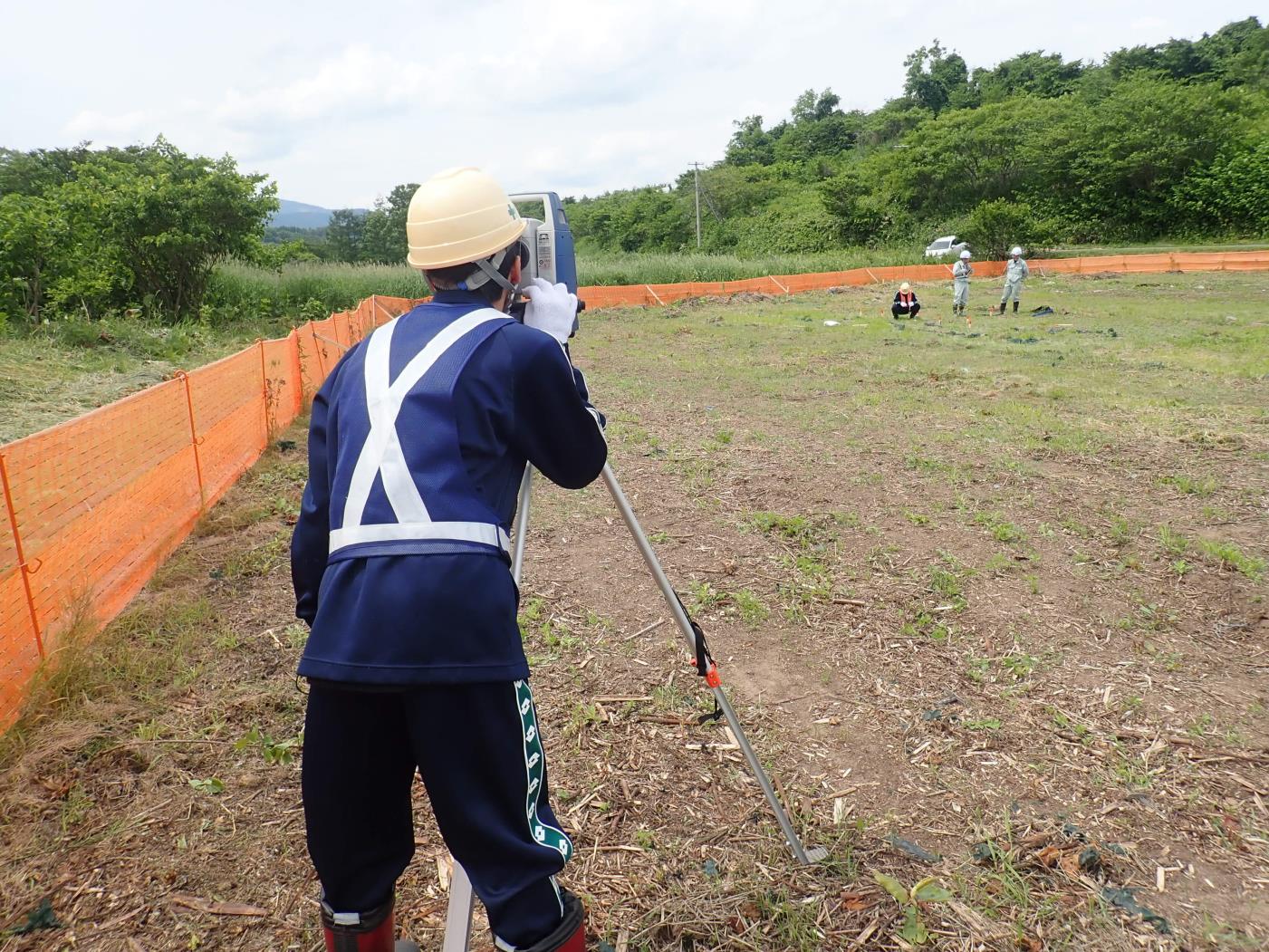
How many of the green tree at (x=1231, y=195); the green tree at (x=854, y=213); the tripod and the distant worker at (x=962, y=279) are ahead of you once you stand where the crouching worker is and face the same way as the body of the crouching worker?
1

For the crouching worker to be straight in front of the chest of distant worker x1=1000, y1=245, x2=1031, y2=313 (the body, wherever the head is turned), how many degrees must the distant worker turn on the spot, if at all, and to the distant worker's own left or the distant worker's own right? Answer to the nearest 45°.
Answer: approximately 45° to the distant worker's own right

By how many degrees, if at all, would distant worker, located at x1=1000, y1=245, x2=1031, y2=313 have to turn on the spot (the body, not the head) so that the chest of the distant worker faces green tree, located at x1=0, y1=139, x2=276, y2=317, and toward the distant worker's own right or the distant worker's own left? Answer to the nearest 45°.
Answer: approximately 45° to the distant worker's own right

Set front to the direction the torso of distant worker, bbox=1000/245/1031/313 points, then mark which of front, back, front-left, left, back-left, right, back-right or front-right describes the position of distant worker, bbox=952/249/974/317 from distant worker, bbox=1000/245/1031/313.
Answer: right

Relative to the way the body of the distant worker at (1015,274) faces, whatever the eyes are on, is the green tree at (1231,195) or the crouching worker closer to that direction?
the crouching worker

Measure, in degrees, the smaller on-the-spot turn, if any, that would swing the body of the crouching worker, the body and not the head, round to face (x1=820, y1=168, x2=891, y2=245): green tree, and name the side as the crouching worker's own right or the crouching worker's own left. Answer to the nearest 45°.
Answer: approximately 180°

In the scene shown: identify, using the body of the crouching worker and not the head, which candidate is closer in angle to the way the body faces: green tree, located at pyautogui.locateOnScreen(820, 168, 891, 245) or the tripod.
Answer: the tripod

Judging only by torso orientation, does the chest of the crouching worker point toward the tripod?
yes

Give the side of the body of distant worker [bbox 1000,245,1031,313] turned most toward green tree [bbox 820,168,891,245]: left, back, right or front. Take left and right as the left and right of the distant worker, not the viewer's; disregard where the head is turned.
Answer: back

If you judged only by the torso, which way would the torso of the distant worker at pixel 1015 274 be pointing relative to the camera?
toward the camera

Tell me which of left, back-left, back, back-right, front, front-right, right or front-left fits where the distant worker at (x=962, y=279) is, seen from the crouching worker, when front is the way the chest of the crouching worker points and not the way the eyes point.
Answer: back-left

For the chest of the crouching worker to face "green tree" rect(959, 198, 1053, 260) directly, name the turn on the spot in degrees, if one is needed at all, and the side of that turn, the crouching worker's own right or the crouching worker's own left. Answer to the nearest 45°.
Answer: approximately 180°

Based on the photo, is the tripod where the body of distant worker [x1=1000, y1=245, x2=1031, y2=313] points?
yes

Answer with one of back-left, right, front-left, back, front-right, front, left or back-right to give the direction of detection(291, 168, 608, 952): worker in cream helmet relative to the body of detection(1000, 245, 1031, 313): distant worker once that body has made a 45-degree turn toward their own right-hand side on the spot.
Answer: front-left

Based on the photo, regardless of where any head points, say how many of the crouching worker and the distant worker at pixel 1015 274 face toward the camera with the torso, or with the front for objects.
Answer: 2

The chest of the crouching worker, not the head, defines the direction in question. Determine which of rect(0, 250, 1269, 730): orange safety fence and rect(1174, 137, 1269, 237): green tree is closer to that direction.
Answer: the orange safety fence

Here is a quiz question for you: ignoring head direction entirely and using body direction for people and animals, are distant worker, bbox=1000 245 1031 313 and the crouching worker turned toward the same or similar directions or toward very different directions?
same or similar directions
